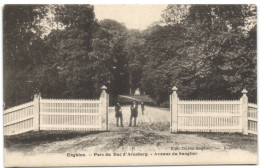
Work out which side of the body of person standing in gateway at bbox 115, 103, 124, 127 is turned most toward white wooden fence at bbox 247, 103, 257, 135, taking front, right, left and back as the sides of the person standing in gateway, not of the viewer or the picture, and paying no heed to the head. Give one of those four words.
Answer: left

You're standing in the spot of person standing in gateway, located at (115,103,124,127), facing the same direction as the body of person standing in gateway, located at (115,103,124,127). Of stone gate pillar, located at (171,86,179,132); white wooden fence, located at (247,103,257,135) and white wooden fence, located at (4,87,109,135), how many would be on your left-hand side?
2

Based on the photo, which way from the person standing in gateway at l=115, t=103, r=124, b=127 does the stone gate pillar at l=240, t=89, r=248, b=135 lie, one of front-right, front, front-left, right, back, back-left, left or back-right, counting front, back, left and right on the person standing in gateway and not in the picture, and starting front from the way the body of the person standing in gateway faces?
left

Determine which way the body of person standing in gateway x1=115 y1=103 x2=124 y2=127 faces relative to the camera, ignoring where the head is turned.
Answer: toward the camera

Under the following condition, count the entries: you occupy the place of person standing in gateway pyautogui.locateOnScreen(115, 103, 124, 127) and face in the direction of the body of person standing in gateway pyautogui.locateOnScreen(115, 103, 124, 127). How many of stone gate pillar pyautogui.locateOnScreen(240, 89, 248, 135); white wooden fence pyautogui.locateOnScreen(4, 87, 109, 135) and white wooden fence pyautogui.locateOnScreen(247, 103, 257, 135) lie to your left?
2

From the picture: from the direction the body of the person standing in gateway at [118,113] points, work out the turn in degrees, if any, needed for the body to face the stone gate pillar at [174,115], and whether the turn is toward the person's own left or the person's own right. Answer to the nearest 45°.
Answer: approximately 90° to the person's own left
